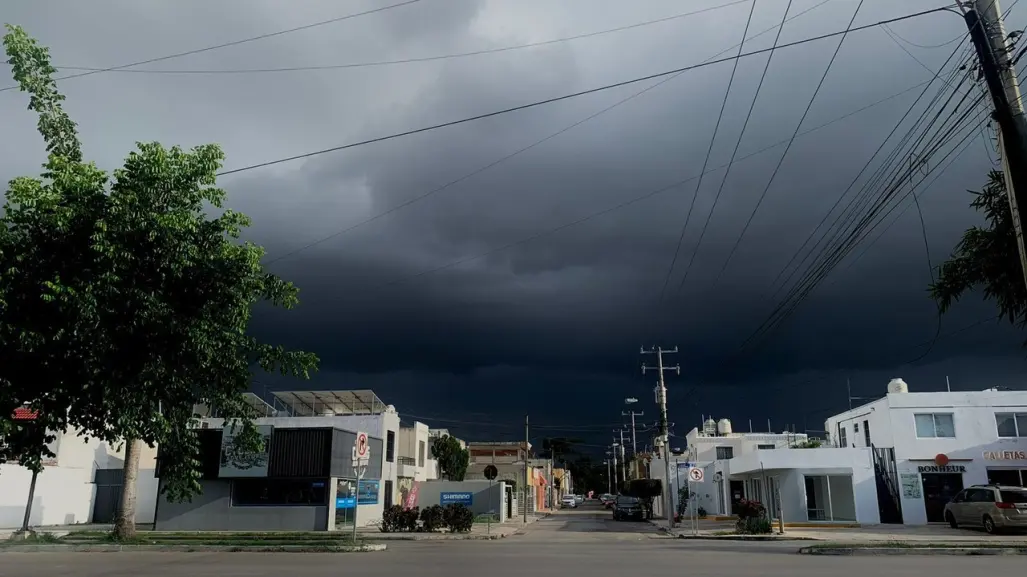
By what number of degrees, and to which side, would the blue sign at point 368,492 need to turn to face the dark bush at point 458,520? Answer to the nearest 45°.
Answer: approximately 45° to its left

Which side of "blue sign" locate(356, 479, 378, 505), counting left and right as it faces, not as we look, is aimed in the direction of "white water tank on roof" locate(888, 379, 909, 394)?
left

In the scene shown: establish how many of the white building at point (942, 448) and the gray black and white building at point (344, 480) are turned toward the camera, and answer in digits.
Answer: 2

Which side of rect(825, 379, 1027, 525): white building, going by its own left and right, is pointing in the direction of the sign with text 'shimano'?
right

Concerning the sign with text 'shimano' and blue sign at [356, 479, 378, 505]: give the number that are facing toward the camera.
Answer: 2

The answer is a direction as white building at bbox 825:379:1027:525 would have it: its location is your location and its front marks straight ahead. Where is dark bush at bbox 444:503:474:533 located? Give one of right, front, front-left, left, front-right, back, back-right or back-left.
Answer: front-right

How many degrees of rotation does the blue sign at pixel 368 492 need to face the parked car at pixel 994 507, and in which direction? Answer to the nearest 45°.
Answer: approximately 45° to its left

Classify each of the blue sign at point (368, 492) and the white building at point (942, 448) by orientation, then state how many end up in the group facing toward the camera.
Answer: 2

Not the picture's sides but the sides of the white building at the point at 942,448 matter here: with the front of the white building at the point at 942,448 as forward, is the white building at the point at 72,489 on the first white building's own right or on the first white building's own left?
on the first white building's own right
